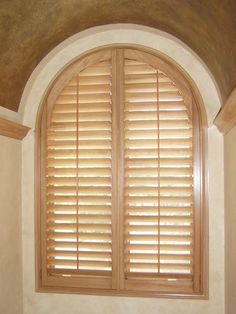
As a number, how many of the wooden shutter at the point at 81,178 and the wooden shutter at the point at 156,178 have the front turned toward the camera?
2

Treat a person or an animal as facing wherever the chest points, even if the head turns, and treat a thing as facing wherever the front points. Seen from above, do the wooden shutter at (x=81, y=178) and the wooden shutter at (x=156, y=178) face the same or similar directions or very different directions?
same or similar directions

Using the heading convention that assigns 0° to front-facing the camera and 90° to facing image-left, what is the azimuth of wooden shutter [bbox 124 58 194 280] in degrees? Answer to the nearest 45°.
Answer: approximately 0°

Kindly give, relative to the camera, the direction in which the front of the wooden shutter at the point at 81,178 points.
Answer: facing the viewer
